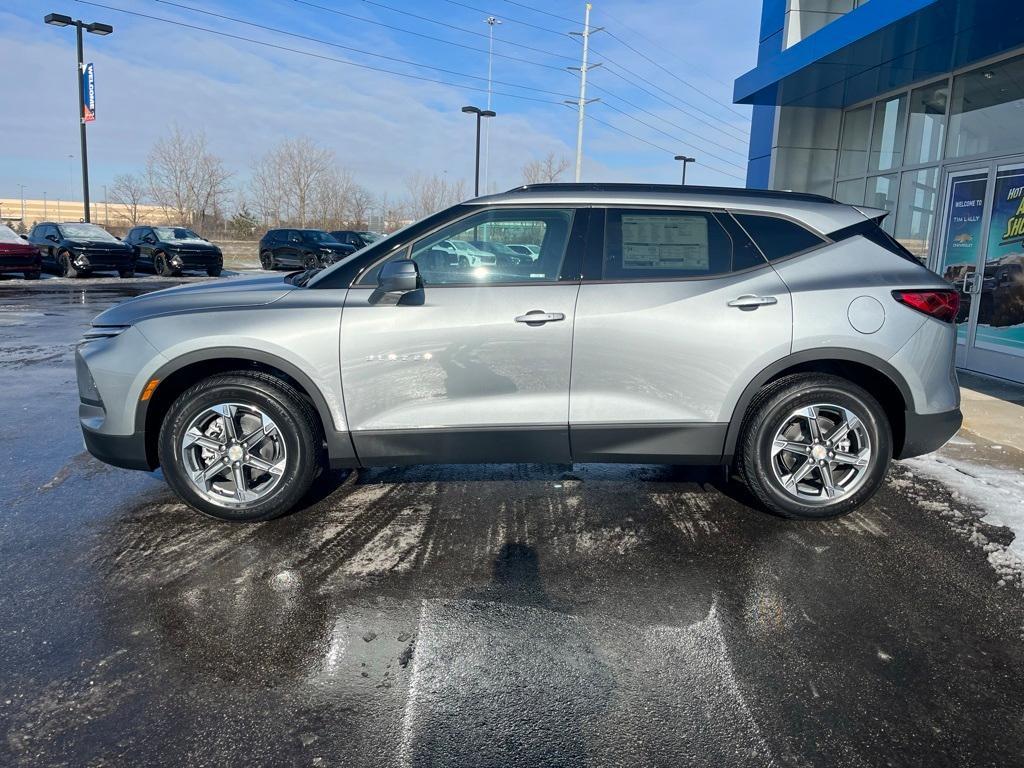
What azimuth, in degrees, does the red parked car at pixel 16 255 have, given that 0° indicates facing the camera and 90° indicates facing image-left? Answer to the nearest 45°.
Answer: approximately 315°

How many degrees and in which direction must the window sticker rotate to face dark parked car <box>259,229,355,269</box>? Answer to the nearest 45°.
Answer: approximately 135° to its right

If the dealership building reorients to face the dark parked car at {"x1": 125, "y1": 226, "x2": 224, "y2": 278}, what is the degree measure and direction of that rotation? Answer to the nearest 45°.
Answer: approximately 45° to its right

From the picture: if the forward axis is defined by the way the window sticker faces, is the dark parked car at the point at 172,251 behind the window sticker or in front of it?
behind

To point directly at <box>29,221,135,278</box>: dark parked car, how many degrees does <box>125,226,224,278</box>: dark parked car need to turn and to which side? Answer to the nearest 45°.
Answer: approximately 90° to its right

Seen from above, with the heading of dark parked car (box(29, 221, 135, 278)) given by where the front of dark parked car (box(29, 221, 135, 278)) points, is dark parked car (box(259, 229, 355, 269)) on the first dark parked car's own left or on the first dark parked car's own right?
on the first dark parked car's own left

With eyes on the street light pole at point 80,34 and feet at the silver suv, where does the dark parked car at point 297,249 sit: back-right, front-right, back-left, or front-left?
front-right

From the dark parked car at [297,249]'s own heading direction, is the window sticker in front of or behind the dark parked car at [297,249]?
in front

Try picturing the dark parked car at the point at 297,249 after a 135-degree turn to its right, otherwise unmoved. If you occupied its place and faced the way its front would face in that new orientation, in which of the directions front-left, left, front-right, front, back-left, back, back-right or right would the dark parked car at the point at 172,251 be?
front-left

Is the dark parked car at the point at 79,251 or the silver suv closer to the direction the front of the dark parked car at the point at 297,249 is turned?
the silver suv

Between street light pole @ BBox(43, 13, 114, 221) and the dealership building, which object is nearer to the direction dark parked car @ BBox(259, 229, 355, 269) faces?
the dealership building

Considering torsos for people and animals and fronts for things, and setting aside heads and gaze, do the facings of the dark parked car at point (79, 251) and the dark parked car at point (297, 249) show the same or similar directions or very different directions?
same or similar directions

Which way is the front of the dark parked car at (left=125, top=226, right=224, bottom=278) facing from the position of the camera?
facing the viewer and to the right of the viewer

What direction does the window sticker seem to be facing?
toward the camera

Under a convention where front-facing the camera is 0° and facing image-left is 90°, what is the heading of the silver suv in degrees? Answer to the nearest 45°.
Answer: approximately 90°
